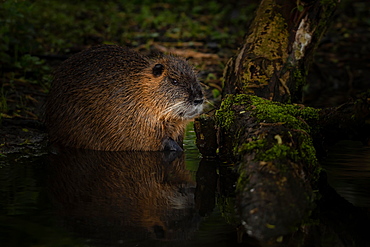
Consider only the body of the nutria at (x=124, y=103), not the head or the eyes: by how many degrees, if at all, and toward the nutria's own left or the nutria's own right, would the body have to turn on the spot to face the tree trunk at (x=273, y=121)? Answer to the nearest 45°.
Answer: approximately 45° to the nutria's own right

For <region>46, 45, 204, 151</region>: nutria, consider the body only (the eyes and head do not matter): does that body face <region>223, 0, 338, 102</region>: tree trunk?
yes

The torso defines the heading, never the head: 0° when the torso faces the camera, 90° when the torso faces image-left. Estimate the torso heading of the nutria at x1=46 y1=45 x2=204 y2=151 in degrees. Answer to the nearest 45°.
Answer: approximately 270°
